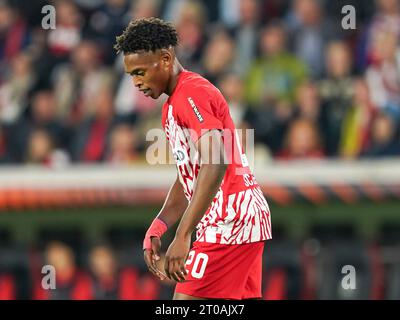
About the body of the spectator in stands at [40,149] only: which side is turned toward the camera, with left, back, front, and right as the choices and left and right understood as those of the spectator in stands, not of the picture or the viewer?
front

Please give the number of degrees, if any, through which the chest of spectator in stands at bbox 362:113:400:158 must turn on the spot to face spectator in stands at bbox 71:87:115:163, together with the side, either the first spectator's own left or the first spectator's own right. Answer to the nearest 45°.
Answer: approximately 90° to the first spectator's own right

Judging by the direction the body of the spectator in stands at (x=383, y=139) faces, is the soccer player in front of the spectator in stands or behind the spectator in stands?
in front

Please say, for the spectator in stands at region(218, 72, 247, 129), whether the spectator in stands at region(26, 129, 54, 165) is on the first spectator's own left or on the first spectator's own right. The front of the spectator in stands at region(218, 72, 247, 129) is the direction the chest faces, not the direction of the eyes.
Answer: on the first spectator's own right

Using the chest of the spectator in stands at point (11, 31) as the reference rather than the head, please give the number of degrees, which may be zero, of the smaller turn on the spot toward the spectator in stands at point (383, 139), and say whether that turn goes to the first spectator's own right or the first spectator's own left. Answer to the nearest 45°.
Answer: approximately 45° to the first spectator's own left

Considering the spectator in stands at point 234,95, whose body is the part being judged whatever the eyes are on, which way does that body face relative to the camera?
toward the camera

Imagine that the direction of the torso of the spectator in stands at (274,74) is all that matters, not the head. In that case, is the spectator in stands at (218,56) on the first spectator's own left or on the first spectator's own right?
on the first spectator's own right

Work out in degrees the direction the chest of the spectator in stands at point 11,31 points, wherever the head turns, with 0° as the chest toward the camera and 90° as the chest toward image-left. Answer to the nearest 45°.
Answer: approximately 0°

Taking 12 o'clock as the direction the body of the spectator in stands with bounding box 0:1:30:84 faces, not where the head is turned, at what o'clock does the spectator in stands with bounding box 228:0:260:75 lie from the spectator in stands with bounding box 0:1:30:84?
the spectator in stands with bounding box 228:0:260:75 is roughly at 10 o'clock from the spectator in stands with bounding box 0:1:30:84.
